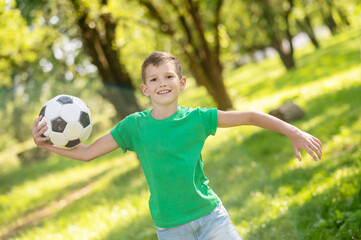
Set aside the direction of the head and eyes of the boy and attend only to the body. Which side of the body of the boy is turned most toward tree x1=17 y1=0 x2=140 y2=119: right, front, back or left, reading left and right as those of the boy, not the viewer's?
back

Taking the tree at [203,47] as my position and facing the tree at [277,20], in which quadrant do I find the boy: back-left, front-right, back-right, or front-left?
back-right

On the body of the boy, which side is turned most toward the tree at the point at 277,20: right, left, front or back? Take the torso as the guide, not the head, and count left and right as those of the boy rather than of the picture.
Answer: back

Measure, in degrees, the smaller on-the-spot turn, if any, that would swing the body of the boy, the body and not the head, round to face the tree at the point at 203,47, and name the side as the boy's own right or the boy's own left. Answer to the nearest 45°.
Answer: approximately 180°

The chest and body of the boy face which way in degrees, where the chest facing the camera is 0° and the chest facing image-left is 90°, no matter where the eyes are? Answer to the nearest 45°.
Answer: approximately 0°
